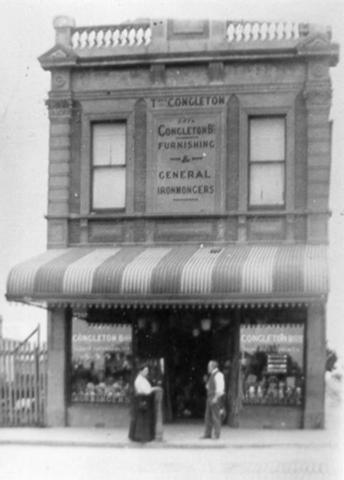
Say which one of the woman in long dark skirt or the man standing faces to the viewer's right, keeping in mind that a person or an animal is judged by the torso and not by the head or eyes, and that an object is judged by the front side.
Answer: the woman in long dark skirt

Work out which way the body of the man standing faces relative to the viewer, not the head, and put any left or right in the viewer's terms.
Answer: facing the viewer and to the left of the viewer

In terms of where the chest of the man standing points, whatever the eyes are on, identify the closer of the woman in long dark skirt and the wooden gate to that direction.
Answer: the woman in long dark skirt

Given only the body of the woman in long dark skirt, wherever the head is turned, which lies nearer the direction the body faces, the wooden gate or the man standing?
the man standing

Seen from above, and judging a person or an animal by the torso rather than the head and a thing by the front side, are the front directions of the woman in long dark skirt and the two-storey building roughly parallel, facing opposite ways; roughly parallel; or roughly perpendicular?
roughly perpendicular

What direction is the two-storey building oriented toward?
toward the camera

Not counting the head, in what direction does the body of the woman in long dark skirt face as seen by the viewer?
to the viewer's right

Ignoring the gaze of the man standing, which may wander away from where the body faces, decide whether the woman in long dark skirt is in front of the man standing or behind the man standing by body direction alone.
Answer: in front
